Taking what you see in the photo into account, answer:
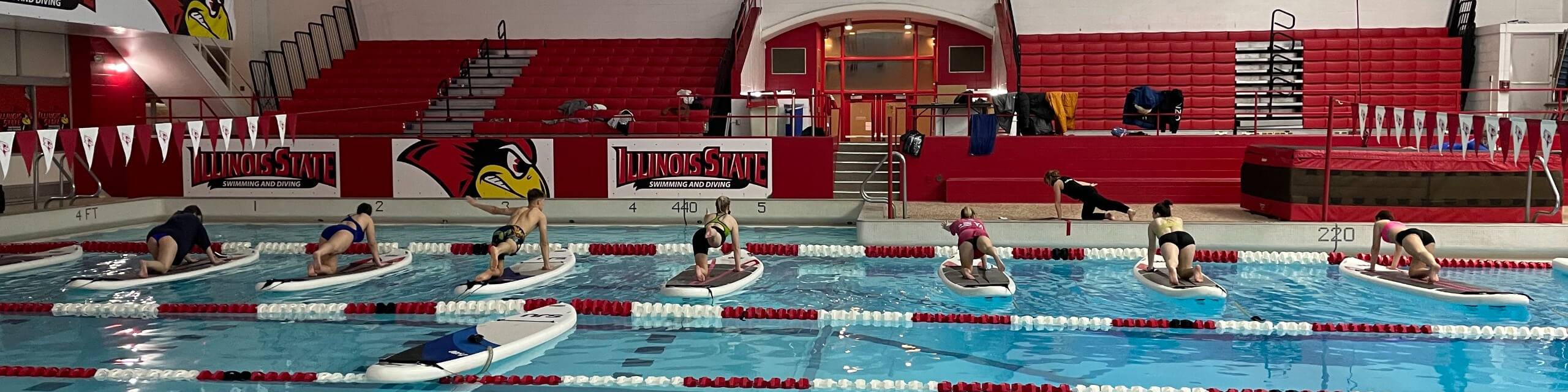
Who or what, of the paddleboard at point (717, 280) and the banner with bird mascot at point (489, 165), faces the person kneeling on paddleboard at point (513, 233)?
the banner with bird mascot

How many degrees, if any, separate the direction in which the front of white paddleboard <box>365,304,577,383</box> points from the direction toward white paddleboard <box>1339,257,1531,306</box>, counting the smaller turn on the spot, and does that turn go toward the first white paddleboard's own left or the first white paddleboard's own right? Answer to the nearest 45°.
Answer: approximately 45° to the first white paddleboard's own right

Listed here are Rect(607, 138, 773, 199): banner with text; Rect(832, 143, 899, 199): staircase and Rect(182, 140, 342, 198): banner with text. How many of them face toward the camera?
3

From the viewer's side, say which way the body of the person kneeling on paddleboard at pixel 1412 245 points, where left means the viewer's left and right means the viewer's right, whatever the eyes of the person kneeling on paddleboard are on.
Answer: facing away from the viewer and to the left of the viewer

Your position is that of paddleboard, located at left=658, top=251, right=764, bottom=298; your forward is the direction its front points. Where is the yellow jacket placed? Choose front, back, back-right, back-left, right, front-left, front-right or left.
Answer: front

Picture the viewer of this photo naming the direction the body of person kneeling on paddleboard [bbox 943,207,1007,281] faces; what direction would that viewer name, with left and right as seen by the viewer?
facing away from the viewer

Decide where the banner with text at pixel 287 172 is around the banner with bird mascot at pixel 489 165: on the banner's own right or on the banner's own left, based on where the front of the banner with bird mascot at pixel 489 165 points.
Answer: on the banner's own right

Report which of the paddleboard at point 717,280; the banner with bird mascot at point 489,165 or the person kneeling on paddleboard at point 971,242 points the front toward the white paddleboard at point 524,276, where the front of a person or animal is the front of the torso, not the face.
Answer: the banner with bird mascot

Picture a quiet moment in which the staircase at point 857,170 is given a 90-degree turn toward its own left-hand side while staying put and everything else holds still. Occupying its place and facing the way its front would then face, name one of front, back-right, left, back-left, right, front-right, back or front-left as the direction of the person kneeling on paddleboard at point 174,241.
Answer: back-right

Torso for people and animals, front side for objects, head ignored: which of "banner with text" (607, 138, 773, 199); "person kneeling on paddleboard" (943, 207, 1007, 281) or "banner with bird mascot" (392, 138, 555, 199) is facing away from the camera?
the person kneeling on paddleboard

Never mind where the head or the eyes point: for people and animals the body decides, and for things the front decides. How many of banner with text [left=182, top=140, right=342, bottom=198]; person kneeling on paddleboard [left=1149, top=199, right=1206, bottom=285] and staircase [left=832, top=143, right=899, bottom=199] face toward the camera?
2

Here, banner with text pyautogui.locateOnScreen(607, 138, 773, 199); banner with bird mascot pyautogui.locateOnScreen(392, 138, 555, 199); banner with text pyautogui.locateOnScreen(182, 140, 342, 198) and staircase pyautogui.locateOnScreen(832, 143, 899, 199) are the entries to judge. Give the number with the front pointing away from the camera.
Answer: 0

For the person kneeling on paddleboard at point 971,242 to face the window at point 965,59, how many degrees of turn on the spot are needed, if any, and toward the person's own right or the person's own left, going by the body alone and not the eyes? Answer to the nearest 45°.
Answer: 0° — they already face it

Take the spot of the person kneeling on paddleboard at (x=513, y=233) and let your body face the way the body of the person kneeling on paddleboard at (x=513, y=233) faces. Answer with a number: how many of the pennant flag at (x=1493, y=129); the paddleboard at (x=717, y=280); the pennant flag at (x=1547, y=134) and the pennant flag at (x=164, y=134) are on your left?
1

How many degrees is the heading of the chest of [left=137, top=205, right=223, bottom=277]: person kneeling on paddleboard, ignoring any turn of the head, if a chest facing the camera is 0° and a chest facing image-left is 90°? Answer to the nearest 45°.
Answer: approximately 225°

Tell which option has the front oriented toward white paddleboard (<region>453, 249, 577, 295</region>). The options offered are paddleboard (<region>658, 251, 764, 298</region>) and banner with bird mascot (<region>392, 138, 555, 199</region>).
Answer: the banner with bird mascot

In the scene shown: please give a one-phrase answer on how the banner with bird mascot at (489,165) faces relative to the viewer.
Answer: facing the viewer

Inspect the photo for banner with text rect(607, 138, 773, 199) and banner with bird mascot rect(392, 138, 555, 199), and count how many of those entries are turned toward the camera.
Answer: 2
